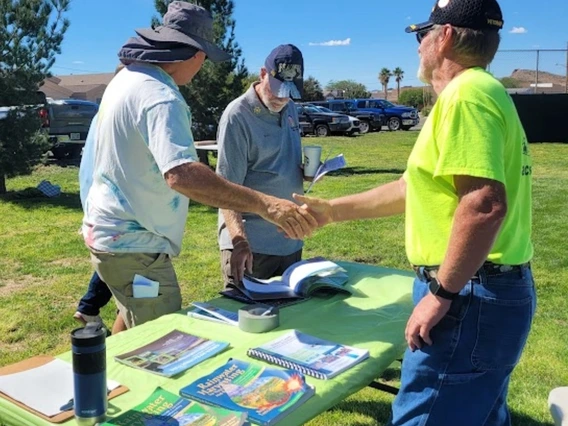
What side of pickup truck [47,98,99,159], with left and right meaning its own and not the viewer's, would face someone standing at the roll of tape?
back

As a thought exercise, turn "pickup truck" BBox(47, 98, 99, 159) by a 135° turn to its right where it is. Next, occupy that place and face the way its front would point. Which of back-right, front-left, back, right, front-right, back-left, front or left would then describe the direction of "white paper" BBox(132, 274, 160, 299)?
front-right

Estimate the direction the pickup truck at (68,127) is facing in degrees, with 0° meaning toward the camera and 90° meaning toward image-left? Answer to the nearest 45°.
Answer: approximately 180°

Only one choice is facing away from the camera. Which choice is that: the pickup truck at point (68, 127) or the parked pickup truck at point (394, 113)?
the pickup truck at point (68, 127)

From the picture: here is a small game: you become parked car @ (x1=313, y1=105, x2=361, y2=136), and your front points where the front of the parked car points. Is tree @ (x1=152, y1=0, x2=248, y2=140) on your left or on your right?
on your right

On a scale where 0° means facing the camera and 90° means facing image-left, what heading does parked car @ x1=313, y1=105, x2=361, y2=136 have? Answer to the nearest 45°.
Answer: approximately 315°

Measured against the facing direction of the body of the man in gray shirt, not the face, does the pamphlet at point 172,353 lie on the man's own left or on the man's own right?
on the man's own right

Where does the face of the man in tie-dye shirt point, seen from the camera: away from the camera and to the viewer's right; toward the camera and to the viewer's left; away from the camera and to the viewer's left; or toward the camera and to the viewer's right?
away from the camera and to the viewer's right
